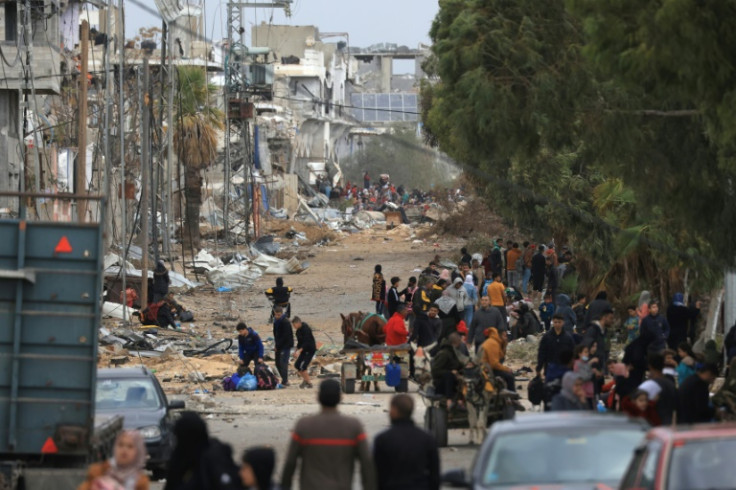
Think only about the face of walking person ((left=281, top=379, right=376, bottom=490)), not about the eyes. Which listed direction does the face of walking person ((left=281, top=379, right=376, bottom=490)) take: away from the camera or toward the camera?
away from the camera

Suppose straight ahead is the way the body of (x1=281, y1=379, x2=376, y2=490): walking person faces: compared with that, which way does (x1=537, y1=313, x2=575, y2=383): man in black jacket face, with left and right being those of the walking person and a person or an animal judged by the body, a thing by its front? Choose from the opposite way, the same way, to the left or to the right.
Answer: the opposite way

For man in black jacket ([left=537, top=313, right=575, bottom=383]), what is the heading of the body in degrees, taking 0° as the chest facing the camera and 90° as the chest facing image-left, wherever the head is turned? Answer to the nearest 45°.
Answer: approximately 0°

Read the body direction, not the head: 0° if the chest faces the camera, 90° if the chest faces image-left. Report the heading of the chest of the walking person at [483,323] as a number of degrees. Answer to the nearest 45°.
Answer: approximately 0°

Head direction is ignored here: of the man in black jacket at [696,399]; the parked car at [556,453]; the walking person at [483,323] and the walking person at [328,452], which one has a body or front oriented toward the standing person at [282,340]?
the walking person at [328,452]

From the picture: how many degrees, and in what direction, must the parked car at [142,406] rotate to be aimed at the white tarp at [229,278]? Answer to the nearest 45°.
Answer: approximately 180°
